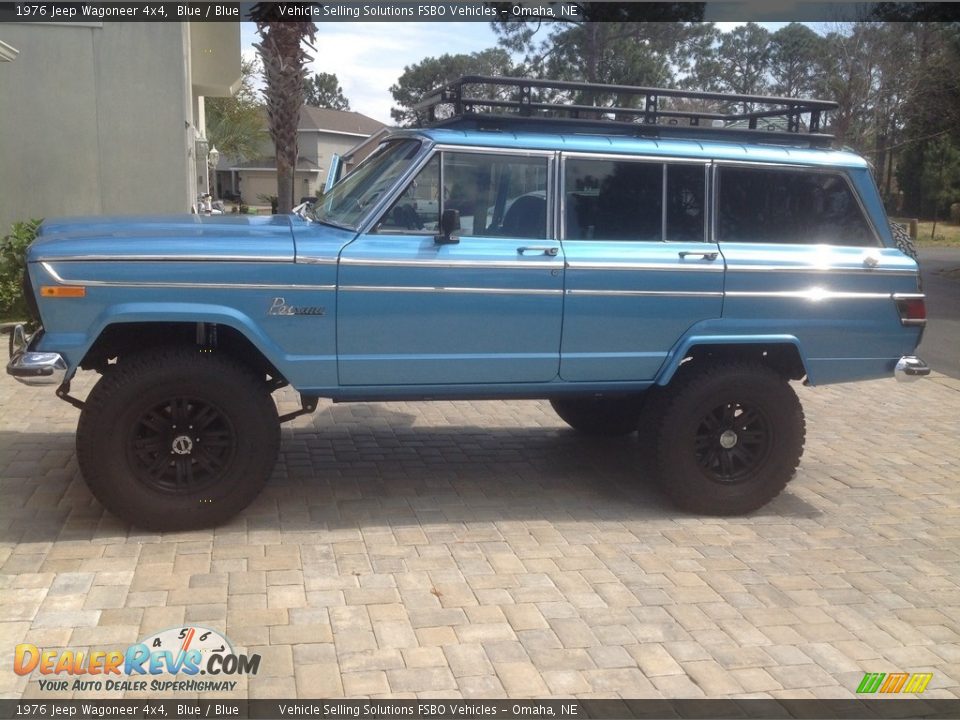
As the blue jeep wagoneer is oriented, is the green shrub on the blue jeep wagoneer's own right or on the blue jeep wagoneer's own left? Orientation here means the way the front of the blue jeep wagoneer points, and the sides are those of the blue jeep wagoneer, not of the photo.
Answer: on the blue jeep wagoneer's own right

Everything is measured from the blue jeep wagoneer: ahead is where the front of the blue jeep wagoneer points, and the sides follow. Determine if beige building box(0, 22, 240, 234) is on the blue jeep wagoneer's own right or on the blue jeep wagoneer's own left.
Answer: on the blue jeep wagoneer's own right

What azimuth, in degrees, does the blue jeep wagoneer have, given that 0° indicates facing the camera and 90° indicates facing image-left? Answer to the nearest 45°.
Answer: approximately 90°
